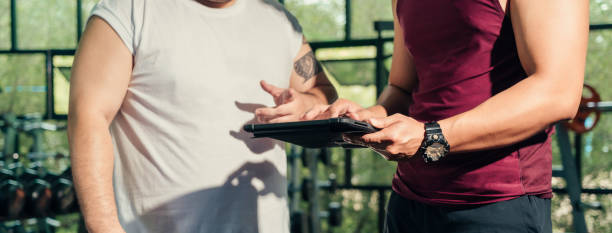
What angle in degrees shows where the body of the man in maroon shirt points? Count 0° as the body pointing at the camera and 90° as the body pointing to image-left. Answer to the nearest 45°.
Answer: approximately 45°

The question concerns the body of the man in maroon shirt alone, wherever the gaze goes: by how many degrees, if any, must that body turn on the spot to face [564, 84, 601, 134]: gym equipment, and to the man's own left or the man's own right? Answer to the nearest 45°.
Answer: approximately 135° to the man's own right

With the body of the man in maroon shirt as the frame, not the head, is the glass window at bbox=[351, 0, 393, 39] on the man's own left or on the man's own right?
on the man's own right

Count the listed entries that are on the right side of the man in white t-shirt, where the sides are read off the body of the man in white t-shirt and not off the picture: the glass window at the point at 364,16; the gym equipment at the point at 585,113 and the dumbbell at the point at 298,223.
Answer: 0

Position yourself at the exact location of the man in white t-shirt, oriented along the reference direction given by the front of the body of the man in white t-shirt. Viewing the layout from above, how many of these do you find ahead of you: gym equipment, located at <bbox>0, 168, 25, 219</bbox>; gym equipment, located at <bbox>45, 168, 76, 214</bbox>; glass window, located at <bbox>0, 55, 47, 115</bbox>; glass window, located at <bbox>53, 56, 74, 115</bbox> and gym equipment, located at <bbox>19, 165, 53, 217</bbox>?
0

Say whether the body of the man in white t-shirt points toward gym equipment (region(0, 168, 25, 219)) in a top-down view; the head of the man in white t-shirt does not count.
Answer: no

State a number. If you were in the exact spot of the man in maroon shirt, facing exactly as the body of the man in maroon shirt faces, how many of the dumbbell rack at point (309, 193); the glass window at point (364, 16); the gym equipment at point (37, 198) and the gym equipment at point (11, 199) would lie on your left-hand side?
0

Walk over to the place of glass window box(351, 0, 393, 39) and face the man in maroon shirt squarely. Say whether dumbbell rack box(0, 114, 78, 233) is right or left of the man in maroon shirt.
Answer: right

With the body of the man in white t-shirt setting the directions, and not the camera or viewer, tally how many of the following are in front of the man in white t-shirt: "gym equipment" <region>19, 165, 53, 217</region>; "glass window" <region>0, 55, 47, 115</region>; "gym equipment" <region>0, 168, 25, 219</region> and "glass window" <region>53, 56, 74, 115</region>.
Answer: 0

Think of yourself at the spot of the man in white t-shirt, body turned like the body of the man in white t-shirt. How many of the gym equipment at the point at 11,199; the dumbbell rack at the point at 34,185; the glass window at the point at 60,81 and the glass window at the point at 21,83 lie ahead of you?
0

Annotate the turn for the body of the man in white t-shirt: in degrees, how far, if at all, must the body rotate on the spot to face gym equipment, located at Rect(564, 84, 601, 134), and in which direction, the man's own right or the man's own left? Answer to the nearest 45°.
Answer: approximately 90° to the man's own left

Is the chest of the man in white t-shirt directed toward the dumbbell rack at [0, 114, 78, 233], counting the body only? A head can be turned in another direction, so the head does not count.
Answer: no

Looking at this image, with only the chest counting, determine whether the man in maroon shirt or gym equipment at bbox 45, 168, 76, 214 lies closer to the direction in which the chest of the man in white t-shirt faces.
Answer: the man in maroon shirt

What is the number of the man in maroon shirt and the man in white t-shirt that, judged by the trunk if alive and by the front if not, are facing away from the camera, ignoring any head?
0
